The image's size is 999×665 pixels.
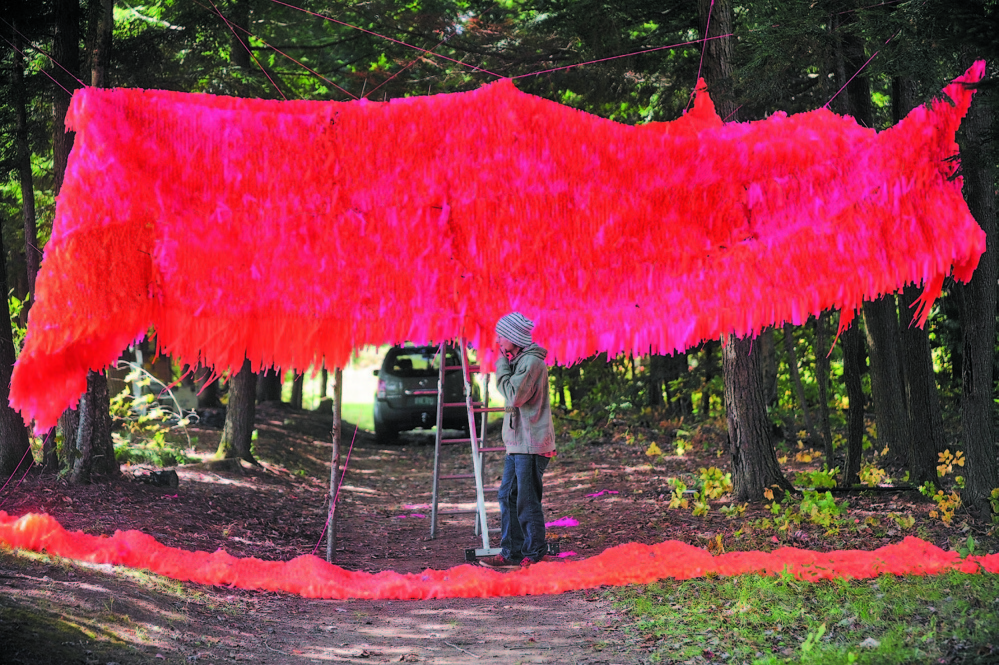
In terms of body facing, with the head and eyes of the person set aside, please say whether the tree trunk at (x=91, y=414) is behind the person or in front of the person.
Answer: in front

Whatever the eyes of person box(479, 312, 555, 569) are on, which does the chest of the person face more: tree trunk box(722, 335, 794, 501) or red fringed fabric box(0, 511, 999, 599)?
the red fringed fabric

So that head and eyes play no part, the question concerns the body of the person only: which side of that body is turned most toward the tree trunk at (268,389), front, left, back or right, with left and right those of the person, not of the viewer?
right

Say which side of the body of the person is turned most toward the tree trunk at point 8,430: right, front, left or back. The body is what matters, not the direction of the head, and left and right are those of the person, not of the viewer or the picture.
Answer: front

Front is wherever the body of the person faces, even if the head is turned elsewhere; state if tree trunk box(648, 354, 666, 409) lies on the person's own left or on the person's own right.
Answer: on the person's own right

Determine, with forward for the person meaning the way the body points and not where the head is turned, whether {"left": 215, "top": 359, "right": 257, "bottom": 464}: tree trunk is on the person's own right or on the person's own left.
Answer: on the person's own right

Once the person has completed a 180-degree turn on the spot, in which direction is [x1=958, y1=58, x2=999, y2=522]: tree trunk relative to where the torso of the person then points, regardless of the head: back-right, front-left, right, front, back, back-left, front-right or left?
front

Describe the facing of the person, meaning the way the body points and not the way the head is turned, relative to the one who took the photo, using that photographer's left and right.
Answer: facing to the left of the viewer

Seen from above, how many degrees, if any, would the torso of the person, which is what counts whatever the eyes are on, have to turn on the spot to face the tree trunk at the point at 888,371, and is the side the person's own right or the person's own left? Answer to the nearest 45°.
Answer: approximately 135° to the person's own right

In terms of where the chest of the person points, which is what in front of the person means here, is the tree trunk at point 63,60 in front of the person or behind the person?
in front

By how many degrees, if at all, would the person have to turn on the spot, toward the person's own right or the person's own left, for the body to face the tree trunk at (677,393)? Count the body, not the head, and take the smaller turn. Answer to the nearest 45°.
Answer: approximately 90° to the person's own right
